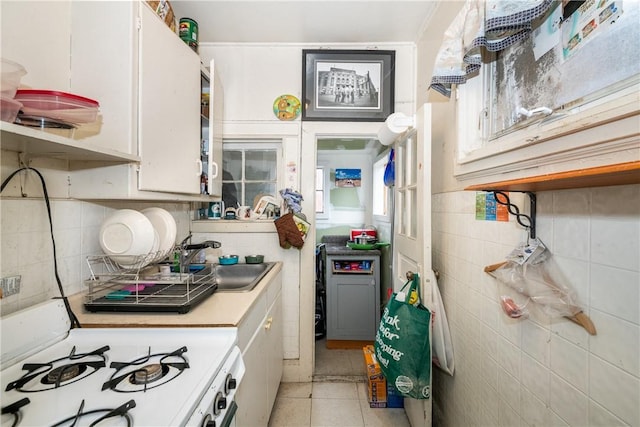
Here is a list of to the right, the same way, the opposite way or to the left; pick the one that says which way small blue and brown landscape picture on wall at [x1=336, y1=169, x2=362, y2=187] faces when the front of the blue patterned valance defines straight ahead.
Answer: to the left

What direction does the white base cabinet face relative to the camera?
to the viewer's right

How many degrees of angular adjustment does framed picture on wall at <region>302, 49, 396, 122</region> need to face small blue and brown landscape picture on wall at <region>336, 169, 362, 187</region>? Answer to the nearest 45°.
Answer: approximately 180°

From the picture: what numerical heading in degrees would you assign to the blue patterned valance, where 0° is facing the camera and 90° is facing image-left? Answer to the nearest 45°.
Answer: approximately 45°

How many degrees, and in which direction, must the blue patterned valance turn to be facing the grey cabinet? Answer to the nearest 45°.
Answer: approximately 90° to its right

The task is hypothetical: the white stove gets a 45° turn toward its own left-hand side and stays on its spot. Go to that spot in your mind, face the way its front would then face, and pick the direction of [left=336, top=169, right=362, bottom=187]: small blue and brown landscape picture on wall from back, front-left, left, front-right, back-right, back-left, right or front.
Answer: front-left

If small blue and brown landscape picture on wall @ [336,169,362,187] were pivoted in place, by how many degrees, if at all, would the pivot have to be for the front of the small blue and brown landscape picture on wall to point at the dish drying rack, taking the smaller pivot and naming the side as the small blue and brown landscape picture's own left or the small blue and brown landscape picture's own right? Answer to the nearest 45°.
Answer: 0° — it already faces it
